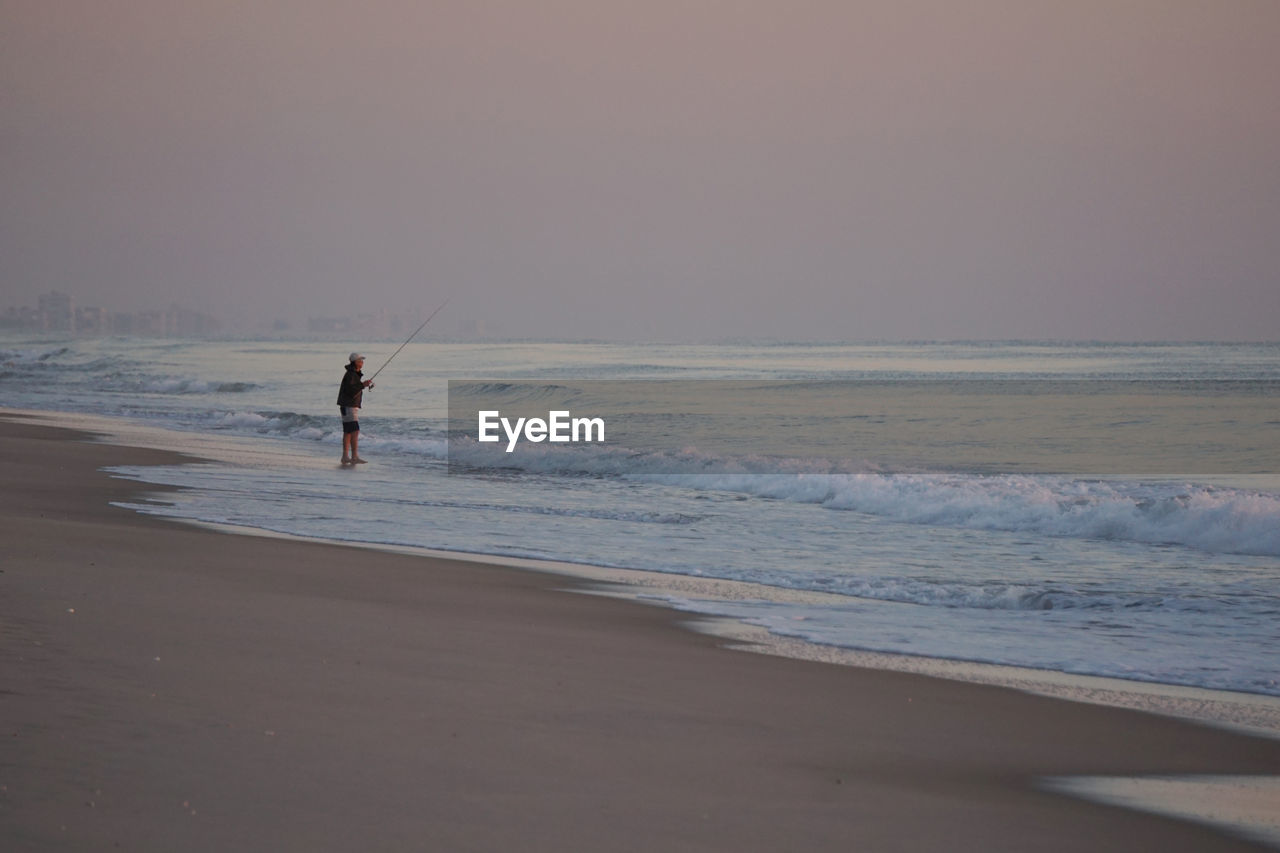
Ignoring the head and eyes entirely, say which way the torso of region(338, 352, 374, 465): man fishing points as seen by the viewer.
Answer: to the viewer's right
